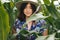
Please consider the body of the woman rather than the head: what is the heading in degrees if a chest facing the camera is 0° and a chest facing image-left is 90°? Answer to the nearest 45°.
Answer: approximately 0°
